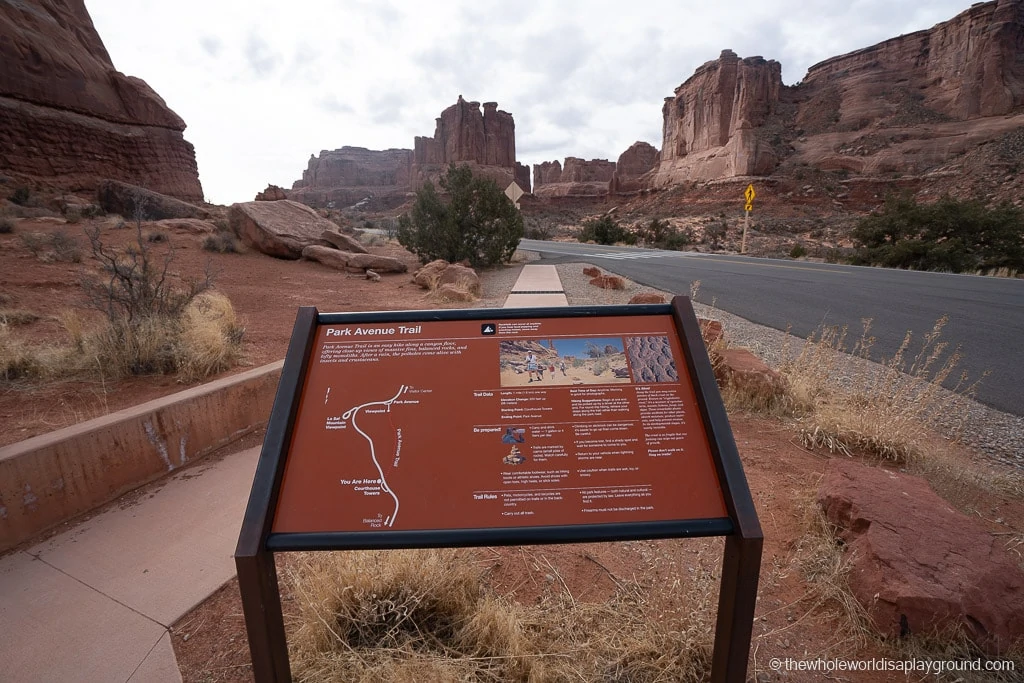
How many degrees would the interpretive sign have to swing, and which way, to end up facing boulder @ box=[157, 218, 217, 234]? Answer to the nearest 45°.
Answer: approximately 135° to its right

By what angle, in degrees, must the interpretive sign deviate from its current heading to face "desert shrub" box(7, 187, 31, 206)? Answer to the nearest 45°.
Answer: approximately 135° to its right

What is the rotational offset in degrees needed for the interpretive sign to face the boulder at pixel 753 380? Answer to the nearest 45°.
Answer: approximately 135° to its left

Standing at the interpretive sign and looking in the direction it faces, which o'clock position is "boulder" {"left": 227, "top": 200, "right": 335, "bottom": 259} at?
The boulder is roughly at 5 o'clock from the interpretive sign.

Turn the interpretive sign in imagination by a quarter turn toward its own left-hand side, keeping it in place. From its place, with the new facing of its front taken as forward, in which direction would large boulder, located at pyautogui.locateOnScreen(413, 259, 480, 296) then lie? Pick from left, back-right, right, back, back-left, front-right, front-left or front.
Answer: left

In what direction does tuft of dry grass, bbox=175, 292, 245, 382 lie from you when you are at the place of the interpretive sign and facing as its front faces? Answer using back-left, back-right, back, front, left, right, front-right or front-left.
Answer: back-right

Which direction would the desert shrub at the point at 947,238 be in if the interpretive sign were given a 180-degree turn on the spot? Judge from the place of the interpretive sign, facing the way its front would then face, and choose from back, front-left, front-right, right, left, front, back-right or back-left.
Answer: front-right

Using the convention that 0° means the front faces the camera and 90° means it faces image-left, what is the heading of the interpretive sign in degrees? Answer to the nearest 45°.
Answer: approximately 0°

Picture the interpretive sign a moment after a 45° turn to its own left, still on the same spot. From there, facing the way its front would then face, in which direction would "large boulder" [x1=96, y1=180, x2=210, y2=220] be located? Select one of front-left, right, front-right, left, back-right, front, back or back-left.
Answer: back

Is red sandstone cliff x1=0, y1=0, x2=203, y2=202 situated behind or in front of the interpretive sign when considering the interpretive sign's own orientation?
behind

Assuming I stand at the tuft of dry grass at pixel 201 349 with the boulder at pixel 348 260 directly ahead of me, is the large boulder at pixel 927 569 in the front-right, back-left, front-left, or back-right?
back-right

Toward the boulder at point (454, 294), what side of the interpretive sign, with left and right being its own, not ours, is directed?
back

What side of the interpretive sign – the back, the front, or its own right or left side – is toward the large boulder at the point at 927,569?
left

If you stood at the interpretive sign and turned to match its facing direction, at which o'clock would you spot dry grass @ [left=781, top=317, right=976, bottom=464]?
The dry grass is roughly at 8 o'clock from the interpretive sign.

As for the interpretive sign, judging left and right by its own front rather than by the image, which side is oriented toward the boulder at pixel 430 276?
back

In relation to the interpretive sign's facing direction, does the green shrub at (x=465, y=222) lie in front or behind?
behind
